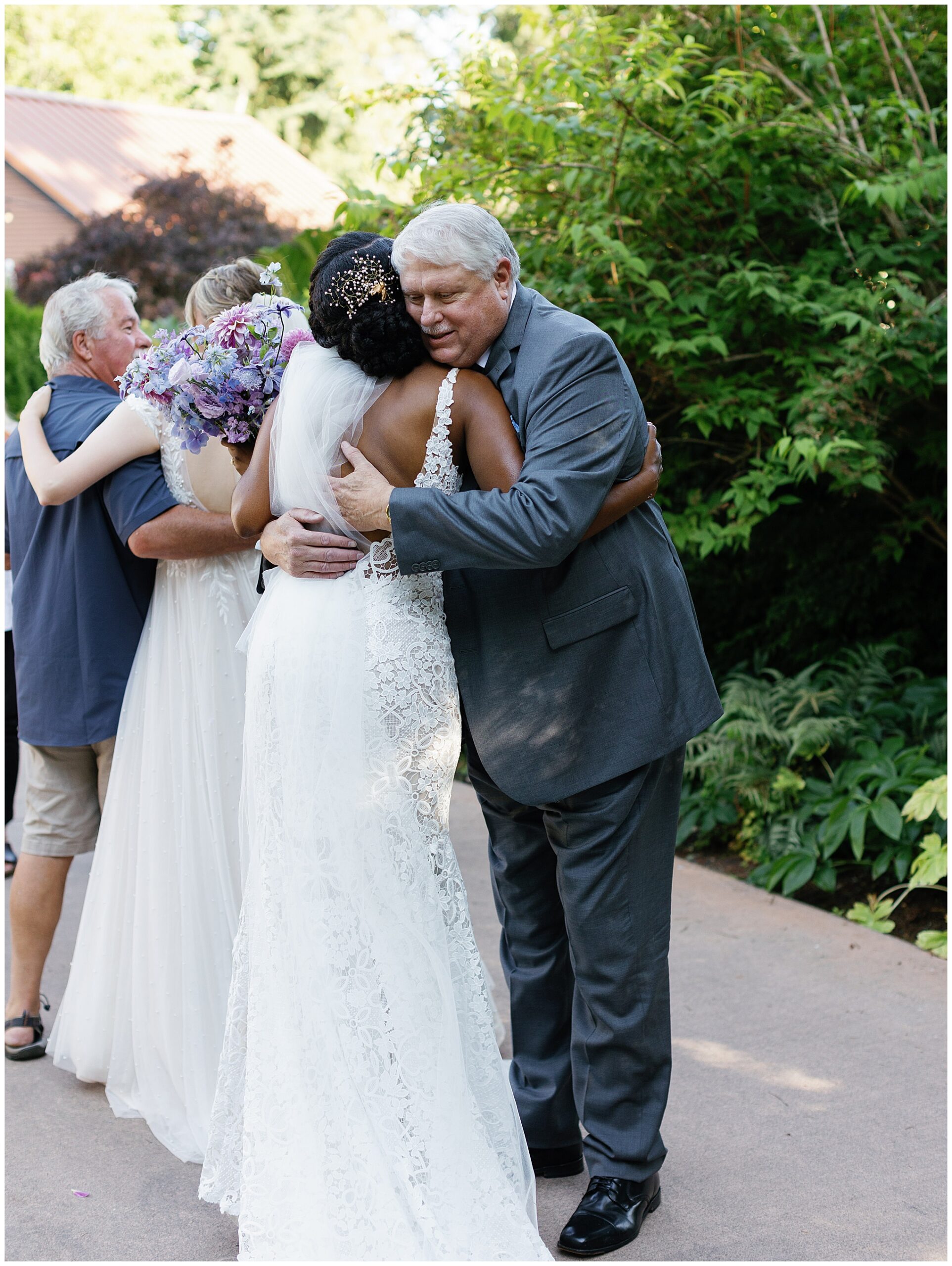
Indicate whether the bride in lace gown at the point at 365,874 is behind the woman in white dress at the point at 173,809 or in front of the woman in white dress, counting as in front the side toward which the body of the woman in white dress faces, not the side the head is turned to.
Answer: behind

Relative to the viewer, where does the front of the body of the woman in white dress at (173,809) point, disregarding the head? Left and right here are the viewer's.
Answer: facing away from the viewer and to the left of the viewer

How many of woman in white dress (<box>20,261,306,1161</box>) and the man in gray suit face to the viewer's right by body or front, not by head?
0

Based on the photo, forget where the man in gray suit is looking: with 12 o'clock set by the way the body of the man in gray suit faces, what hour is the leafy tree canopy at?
The leafy tree canopy is roughly at 5 o'clock from the man in gray suit.

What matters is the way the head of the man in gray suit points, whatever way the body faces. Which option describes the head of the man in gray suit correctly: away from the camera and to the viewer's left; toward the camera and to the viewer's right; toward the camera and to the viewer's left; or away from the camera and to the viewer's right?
toward the camera and to the viewer's left

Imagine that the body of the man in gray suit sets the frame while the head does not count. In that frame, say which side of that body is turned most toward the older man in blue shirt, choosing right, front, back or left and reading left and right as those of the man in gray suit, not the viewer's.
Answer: right

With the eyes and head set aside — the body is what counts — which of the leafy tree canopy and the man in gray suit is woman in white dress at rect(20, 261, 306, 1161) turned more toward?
the leafy tree canopy

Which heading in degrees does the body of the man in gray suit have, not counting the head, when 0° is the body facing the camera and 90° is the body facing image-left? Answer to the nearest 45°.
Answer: approximately 45°
